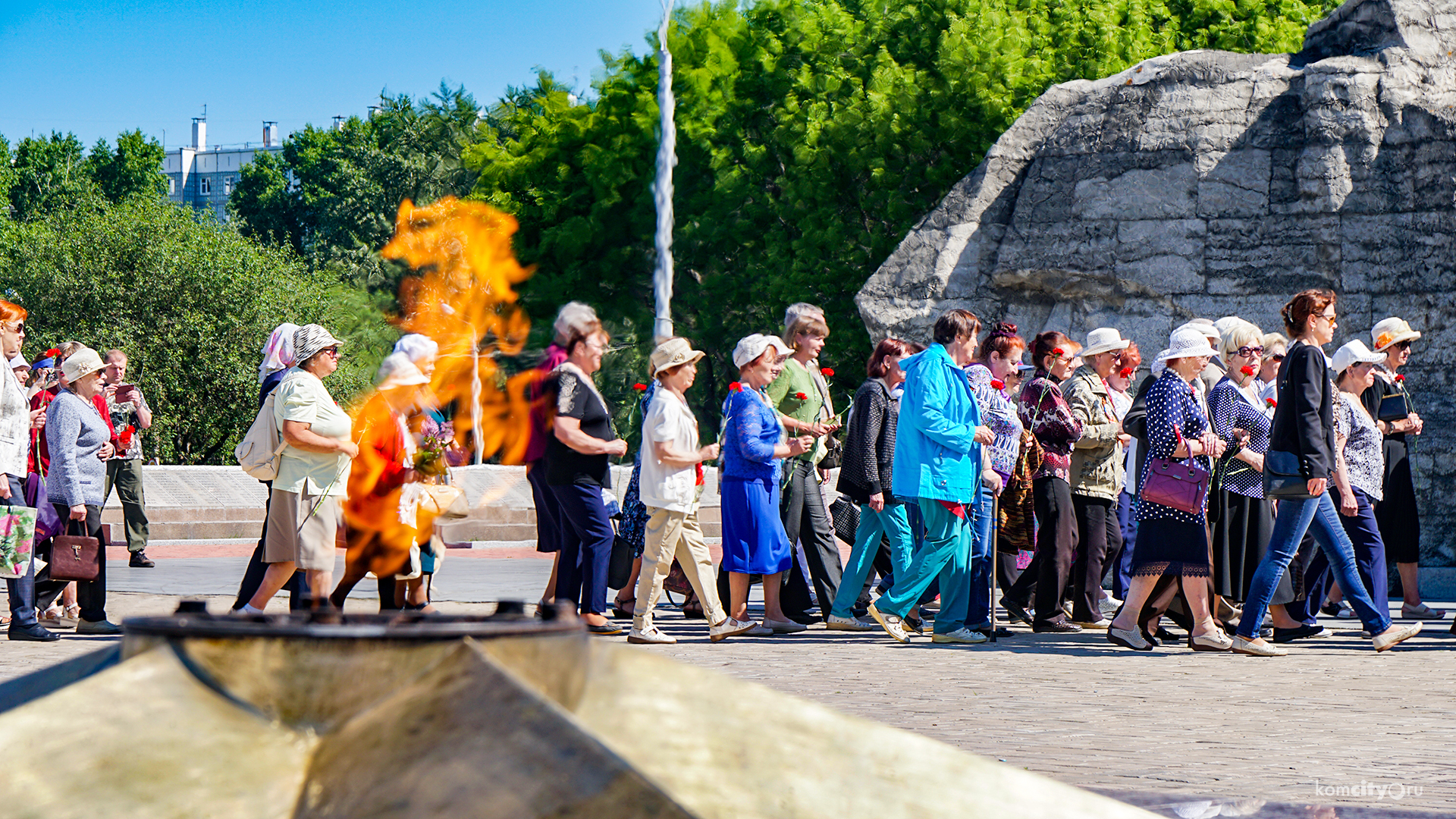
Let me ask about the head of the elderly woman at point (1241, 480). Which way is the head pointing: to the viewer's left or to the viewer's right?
to the viewer's right

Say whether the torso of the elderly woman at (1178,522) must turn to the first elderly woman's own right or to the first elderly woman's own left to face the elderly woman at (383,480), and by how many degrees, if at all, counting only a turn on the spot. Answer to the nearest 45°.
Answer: approximately 180°

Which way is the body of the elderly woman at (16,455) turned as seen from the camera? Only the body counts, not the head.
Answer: to the viewer's right

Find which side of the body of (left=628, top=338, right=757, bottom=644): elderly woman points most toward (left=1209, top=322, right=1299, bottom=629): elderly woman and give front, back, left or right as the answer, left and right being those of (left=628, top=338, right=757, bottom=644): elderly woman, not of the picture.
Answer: front

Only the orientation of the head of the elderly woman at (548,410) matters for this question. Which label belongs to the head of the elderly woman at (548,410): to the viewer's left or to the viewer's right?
to the viewer's right

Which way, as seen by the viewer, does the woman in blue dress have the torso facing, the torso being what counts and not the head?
to the viewer's right

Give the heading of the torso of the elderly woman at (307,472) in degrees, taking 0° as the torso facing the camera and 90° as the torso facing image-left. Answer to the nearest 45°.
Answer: approximately 270°

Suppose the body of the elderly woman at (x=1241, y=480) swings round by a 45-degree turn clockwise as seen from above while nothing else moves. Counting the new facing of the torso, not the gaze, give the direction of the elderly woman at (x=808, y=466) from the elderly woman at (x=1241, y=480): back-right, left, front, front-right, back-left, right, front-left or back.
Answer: right

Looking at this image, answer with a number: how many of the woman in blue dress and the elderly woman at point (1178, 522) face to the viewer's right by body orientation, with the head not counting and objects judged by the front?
2

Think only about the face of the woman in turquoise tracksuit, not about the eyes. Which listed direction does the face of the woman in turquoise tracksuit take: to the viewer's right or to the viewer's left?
to the viewer's right

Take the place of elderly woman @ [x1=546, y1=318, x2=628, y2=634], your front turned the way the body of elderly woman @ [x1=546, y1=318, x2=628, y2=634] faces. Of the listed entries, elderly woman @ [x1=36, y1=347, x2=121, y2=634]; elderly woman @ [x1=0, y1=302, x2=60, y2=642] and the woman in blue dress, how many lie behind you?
2

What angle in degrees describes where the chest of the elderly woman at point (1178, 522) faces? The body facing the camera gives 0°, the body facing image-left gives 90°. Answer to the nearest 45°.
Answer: approximately 270°

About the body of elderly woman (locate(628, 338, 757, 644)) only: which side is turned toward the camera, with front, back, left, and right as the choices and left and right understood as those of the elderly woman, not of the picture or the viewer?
right

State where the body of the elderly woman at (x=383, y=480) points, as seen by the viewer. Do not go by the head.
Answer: to the viewer's right
